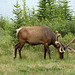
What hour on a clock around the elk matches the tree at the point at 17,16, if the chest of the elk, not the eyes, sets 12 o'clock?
The tree is roughly at 8 o'clock from the elk.

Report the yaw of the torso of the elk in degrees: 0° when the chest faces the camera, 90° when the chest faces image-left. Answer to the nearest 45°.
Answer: approximately 270°
